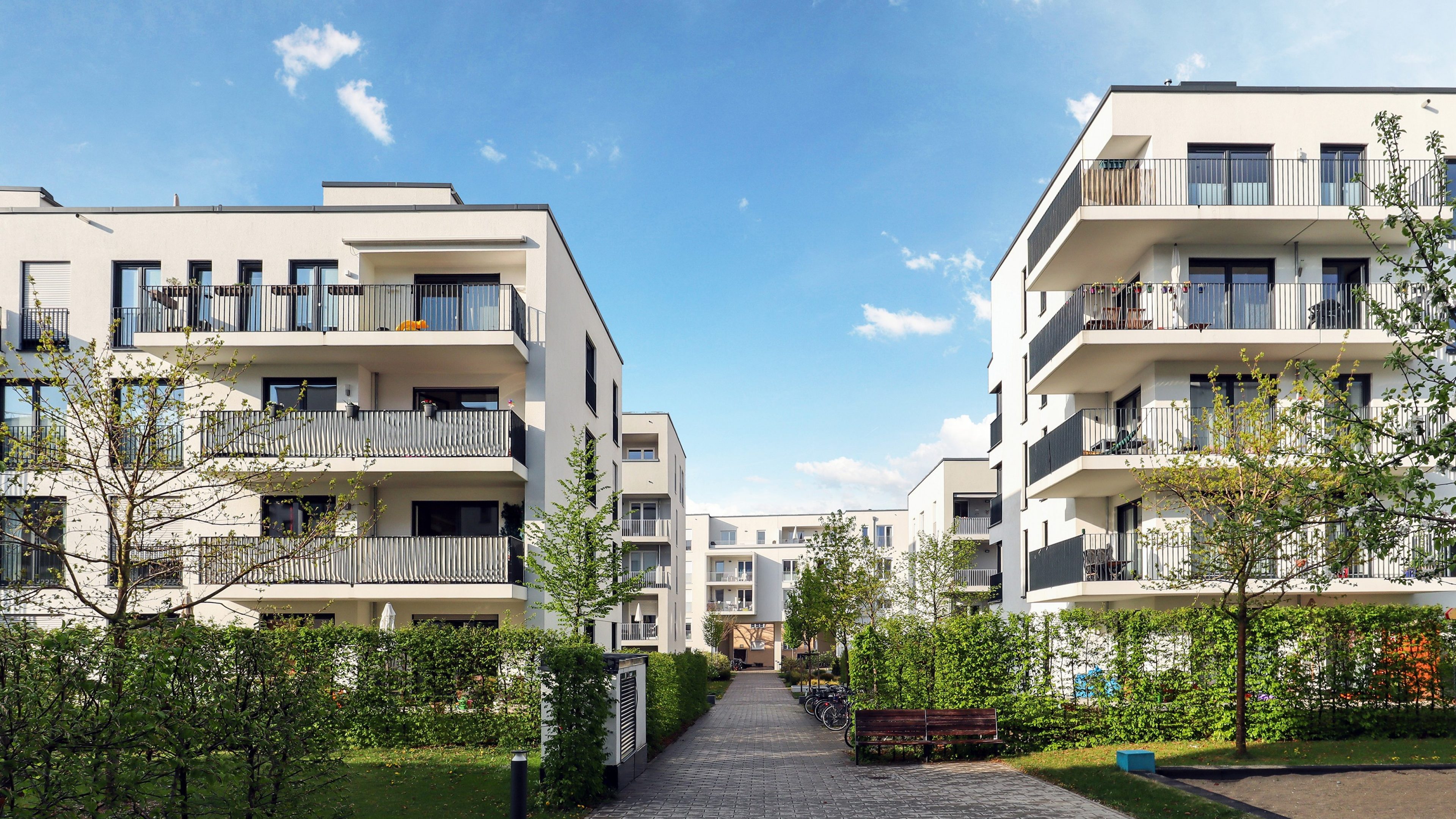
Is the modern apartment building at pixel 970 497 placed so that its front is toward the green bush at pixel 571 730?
yes

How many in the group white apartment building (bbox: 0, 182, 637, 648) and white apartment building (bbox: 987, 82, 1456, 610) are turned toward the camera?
2

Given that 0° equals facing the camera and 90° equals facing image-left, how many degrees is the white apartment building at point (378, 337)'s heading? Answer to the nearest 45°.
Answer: approximately 0°

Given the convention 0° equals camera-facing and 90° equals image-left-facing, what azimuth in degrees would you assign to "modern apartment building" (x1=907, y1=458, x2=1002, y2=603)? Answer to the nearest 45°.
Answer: approximately 0°

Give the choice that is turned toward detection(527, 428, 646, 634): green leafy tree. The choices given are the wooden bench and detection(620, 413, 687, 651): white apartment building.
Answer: the white apartment building

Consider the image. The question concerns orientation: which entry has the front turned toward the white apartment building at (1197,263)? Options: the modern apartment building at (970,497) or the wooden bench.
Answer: the modern apartment building

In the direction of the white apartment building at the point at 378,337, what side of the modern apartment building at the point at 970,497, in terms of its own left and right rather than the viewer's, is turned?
front
